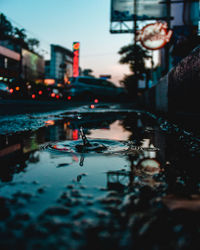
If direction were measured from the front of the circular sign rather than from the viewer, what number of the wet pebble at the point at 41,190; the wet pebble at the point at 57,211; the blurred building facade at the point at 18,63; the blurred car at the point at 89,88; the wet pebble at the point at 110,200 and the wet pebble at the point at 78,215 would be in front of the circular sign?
4

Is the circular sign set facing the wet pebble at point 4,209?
yes

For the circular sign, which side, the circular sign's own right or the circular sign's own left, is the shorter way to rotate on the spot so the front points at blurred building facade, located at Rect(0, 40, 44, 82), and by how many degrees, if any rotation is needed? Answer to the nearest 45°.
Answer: approximately 135° to the circular sign's own right

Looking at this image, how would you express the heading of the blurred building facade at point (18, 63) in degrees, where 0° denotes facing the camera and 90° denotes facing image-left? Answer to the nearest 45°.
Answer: approximately 315°

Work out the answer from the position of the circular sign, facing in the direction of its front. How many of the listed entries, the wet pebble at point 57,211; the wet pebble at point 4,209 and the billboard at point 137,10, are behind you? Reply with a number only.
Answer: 1

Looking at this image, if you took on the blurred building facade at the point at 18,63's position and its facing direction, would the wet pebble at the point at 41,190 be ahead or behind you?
ahead

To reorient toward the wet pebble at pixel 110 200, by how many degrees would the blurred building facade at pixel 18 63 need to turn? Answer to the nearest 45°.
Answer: approximately 45° to its right

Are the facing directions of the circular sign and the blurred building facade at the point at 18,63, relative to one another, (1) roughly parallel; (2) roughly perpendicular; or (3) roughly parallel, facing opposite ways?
roughly perpendicular

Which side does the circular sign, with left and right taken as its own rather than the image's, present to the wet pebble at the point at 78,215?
front

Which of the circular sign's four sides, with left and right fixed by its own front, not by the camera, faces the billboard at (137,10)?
back
